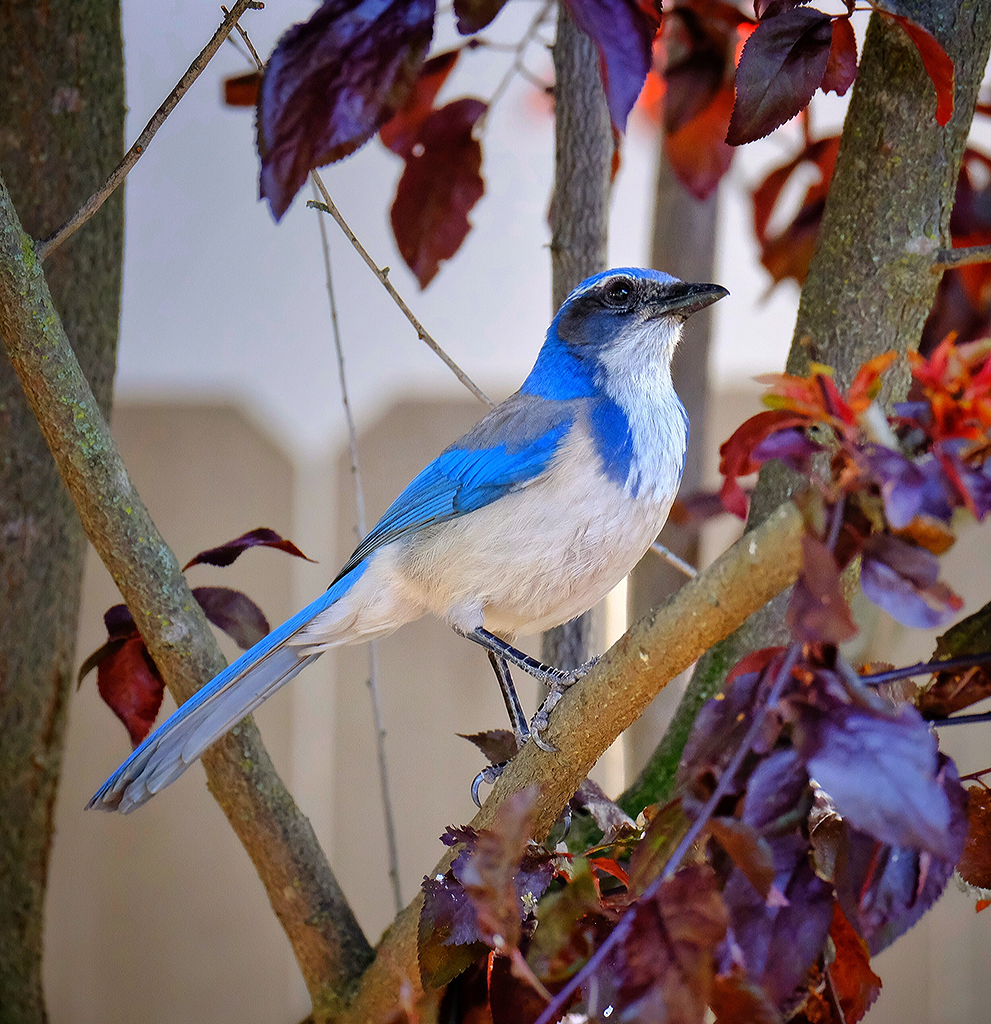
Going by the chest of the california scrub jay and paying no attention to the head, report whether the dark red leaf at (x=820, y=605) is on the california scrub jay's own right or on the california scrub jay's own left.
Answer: on the california scrub jay's own right

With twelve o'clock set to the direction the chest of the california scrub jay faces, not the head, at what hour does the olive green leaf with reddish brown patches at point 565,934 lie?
The olive green leaf with reddish brown patches is roughly at 3 o'clock from the california scrub jay.

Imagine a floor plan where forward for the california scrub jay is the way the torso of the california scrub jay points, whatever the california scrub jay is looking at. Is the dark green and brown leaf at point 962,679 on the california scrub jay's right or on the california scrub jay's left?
on the california scrub jay's left

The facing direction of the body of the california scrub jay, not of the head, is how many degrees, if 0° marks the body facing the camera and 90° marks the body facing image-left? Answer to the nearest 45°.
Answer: approximately 270°

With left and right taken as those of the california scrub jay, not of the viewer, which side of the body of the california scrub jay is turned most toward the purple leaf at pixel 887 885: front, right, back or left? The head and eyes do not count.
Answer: front

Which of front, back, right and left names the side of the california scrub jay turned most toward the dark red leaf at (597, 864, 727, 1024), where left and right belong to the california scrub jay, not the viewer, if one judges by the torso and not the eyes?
front
